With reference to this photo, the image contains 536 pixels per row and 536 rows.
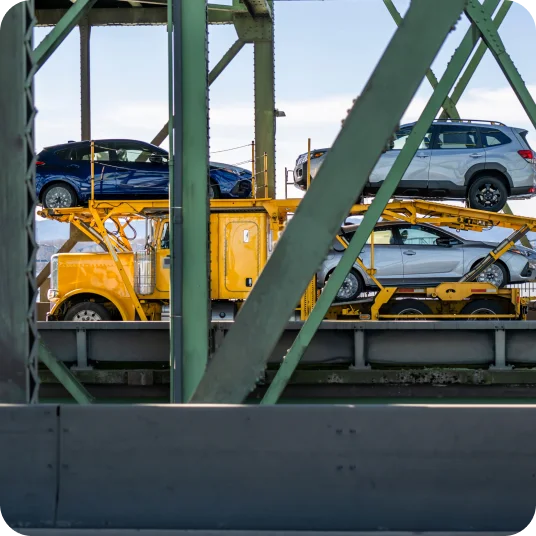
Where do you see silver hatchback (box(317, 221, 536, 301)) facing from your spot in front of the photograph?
facing to the right of the viewer

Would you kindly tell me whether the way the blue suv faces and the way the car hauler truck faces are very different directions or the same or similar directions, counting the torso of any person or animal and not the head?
very different directions

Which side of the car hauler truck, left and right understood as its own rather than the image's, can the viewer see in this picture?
left

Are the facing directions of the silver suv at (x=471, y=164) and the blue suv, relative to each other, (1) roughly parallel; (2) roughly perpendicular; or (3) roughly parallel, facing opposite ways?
roughly parallel, facing opposite ways

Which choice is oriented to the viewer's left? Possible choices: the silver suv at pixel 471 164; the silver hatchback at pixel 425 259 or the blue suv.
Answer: the silver suv at pixel 471 164

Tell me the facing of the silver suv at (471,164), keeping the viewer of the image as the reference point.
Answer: facing to the left of the viewer

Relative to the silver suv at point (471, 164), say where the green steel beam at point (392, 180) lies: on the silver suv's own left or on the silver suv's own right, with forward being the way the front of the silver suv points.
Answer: on the silver suv's own left

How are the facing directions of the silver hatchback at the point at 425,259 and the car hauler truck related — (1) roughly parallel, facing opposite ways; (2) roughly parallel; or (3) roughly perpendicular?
roughly parallel, facing opposite ways
